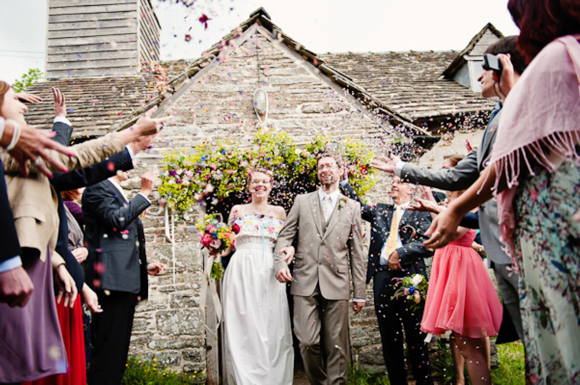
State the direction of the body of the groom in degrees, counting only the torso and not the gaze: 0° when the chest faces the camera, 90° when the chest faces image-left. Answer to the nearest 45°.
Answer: approximately 0°

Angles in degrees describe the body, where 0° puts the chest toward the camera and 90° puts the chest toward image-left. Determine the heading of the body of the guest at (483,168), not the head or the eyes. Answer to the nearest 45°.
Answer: approximately 90°

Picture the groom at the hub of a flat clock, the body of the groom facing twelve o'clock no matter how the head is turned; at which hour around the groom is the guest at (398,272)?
The guest is roughly at 9 o'clock from the groom.

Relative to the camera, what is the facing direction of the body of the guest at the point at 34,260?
to the viewer's right

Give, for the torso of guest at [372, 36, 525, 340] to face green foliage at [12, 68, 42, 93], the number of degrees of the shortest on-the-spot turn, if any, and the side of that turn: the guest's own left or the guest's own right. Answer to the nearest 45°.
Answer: approximately 45° to the guest's own right

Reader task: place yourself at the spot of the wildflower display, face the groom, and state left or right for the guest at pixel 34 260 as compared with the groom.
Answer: right

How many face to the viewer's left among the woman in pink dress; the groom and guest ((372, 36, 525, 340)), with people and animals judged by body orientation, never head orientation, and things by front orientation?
2

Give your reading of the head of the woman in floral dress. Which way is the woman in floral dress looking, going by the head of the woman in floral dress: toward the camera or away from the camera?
away from the camera

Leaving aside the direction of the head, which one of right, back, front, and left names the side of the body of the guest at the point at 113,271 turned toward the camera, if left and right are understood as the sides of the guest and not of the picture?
right
